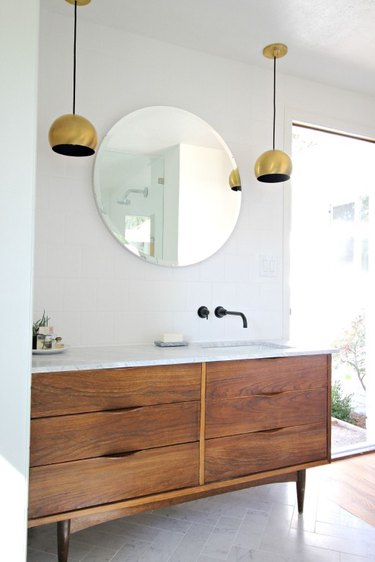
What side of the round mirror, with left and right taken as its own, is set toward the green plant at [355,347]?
left

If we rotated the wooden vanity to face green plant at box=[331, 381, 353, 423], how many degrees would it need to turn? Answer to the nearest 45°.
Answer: approximately 90° to its left

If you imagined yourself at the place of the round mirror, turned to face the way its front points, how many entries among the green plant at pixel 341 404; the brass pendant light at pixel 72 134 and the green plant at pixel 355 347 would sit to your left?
2

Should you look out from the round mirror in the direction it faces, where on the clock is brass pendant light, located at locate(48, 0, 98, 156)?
The brass pendant light is roughly at 3 o'clock from the round mirror.
